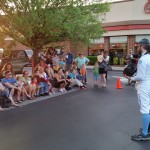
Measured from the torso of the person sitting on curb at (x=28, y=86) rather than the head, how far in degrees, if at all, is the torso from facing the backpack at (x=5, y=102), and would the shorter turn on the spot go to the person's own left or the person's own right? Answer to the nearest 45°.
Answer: approximately 90° to the person's own right

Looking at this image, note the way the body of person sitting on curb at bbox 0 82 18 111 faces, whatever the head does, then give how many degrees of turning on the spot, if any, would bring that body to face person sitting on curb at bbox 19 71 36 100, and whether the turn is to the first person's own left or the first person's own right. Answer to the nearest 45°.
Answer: approximately 90° to the first person's own left

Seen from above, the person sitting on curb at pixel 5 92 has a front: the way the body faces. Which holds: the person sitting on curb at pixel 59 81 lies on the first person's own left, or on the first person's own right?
on the first person's own left

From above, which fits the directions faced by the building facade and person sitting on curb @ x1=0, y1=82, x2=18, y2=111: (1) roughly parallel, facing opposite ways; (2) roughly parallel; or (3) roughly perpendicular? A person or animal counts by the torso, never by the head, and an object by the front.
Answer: roughly perpendicular

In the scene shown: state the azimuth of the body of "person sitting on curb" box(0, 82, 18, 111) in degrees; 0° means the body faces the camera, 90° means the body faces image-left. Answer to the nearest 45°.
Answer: approximately 315°

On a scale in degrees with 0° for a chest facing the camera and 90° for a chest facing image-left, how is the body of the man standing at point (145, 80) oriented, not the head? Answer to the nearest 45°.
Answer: approximately 90°

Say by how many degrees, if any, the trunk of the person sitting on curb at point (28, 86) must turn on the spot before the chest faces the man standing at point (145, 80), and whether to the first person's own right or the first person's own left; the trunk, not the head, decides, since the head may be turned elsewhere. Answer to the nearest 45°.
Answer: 0° — they already face them

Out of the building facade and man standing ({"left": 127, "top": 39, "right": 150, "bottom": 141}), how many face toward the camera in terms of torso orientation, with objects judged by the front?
1
